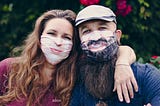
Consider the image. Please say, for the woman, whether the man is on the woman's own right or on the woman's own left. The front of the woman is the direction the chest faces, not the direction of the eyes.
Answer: on the woman's own left

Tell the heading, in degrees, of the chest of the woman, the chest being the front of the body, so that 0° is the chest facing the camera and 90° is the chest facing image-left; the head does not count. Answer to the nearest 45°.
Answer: approximately 0°
